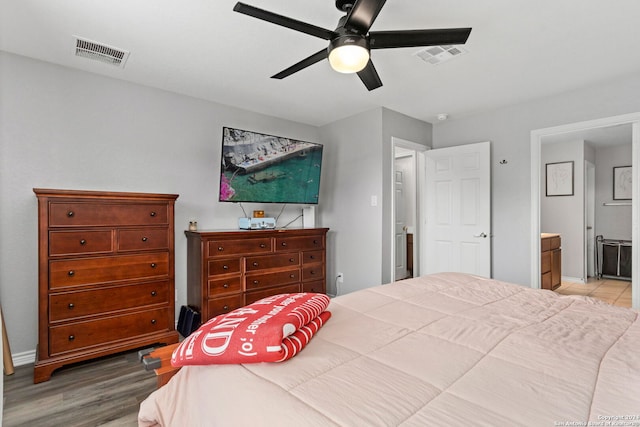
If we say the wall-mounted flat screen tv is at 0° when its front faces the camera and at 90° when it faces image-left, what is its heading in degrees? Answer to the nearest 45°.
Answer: approximately 315°

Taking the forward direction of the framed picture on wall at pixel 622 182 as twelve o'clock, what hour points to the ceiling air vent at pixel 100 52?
The ceiling air vent is roughly at 1 o'clock from the framed picture on wall.

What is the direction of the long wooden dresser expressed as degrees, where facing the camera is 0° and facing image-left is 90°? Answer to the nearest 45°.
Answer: approximately 315°

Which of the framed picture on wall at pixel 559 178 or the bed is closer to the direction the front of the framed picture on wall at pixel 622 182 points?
the bed

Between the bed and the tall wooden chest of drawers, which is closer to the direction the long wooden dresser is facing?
the bed

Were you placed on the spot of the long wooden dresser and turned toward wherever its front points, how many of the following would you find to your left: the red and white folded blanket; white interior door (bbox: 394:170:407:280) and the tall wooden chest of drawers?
1

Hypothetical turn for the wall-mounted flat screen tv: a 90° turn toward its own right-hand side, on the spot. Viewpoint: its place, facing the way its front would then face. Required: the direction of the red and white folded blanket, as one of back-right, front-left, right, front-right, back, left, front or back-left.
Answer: front-left

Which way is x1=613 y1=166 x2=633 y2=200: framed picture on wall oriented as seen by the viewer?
toward the camera

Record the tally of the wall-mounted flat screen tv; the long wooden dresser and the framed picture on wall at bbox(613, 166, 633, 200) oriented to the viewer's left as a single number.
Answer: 0

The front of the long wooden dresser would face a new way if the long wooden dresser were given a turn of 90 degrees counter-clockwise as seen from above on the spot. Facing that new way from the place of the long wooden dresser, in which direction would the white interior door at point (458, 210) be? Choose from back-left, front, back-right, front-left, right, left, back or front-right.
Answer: front-right

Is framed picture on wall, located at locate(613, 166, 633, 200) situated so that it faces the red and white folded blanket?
yes

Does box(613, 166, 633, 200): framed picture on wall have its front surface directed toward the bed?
yes
